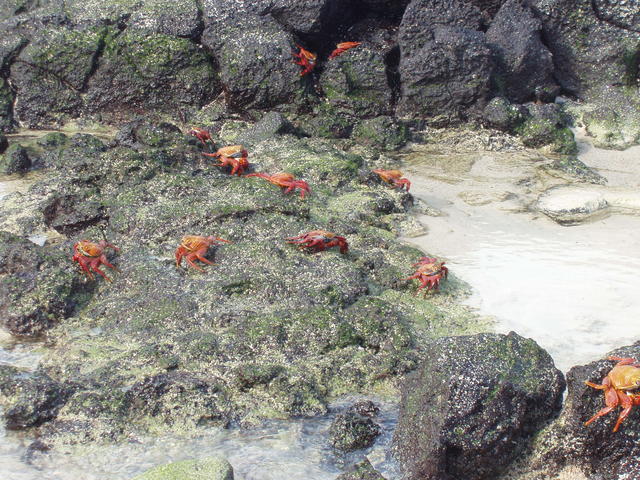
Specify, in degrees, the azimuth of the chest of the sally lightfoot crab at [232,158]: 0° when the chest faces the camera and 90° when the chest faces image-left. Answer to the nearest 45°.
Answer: approximately 315°

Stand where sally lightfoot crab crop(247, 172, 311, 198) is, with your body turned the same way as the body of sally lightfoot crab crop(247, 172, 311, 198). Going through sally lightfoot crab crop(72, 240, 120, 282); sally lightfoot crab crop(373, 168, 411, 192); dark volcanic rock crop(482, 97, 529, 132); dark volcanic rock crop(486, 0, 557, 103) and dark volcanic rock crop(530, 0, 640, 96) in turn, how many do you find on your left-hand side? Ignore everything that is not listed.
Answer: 4

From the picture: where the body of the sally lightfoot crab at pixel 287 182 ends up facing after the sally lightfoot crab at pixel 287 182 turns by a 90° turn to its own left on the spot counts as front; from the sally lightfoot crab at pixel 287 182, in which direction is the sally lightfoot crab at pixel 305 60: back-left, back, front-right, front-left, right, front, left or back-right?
front-left

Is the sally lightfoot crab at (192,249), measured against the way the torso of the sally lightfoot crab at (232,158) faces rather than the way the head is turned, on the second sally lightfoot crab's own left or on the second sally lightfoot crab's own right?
on the second sally lightfoot crab's own right

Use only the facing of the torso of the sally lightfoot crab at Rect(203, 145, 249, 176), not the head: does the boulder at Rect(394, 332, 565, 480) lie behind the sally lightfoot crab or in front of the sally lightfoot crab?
in front

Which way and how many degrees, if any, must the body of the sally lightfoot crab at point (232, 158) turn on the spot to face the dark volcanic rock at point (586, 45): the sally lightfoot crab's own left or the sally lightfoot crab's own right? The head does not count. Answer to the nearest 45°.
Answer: approximately 90° to the sally lightfoot crab's own left

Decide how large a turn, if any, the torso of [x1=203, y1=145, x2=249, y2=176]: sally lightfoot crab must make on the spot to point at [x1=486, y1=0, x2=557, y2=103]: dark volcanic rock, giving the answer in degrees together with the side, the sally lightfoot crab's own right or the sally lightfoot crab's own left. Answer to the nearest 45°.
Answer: approximately 90° to the sally lightfoot crab's own left

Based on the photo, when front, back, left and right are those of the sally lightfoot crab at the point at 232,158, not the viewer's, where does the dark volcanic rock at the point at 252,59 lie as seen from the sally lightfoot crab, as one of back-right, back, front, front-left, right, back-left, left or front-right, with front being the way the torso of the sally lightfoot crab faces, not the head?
back-left

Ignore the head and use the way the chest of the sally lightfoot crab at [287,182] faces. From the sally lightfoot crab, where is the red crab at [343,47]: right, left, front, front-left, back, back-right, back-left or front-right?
back-left

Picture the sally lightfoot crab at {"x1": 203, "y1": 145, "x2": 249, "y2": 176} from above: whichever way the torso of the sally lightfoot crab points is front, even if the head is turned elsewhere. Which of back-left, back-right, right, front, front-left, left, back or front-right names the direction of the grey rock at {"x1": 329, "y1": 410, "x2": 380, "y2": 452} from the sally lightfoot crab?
front-right
